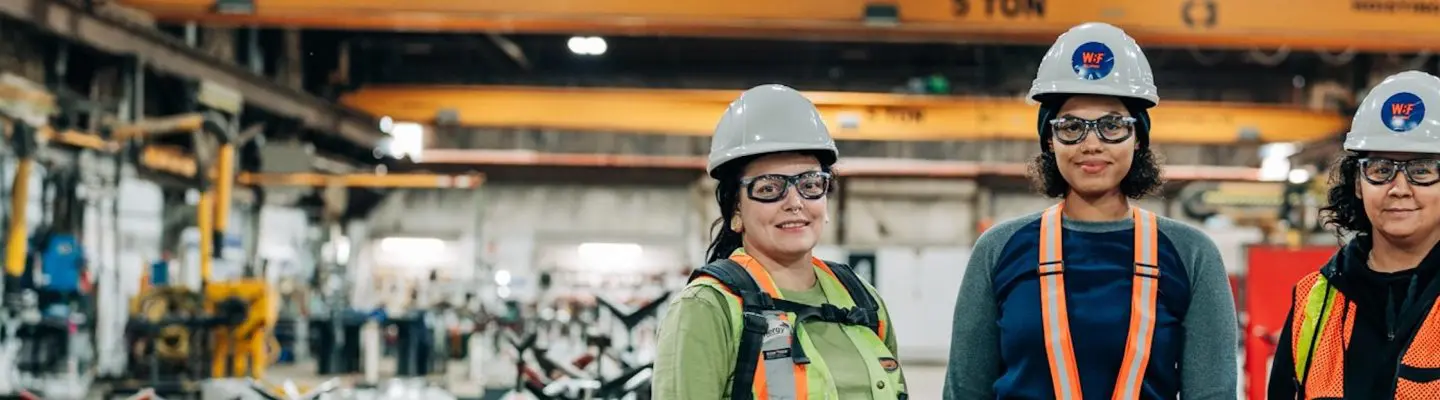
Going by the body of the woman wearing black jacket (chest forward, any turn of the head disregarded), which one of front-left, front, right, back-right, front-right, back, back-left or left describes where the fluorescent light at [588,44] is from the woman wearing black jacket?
back-right

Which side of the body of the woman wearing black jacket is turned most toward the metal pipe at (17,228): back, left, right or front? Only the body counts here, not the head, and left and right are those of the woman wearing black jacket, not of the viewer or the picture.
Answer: right

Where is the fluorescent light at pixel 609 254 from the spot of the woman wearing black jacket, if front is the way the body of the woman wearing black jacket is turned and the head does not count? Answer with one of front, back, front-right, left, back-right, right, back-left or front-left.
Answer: back-right

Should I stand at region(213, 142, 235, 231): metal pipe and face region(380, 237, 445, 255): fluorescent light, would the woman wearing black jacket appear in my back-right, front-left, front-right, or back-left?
back-right

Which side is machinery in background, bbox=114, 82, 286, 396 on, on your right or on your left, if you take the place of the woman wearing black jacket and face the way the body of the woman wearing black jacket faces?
on your right

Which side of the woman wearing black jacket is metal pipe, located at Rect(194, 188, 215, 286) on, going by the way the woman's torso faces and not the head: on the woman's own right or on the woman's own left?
on the woman's own right

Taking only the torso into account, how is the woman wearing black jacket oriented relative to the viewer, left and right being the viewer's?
facing the viewer

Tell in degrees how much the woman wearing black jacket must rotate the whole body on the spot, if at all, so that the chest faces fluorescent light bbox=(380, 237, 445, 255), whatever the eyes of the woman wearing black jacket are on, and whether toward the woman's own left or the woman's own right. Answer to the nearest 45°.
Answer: approximately 135° to the woman's own right
